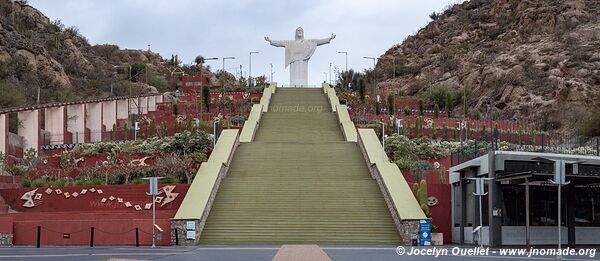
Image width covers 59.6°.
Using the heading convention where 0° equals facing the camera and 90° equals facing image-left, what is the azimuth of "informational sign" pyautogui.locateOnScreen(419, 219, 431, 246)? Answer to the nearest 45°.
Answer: approximately 0°

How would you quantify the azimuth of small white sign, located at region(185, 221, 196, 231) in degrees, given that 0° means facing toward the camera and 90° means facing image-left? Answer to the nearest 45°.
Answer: approximately 0°

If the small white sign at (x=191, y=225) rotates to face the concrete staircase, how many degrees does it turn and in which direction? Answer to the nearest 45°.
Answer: approximately 135° to its left

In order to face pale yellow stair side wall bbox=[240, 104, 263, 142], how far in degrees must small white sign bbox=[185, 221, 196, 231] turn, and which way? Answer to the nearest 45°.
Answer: approximately 180°

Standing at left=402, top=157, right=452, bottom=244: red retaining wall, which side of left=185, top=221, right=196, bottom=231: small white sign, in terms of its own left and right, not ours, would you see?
left

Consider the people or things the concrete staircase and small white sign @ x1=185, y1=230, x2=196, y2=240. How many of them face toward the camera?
2
